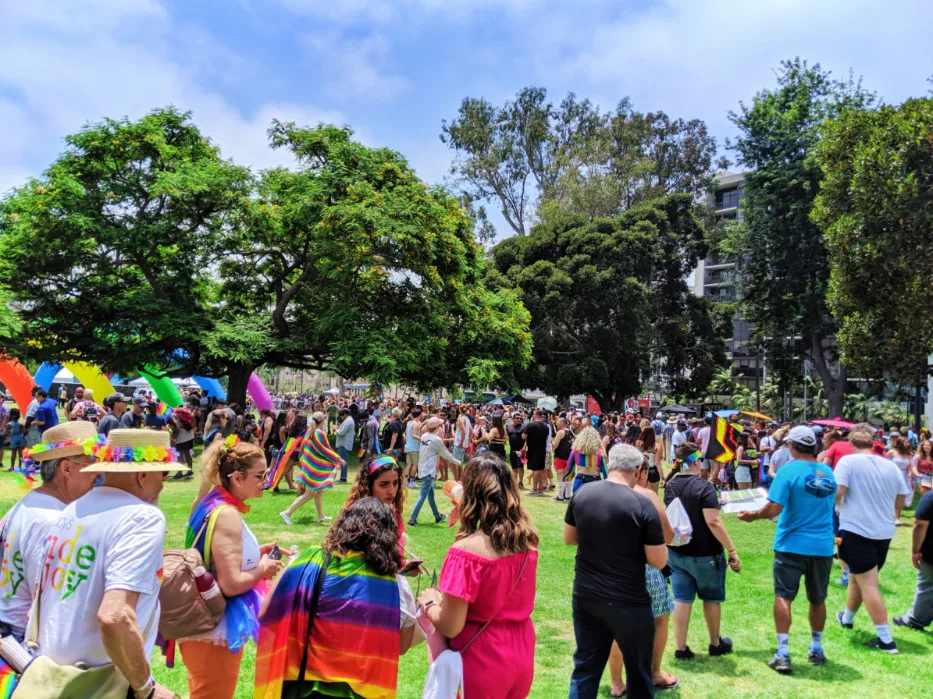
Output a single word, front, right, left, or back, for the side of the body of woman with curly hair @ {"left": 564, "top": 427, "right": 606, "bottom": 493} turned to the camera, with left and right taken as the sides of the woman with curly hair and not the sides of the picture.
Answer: back

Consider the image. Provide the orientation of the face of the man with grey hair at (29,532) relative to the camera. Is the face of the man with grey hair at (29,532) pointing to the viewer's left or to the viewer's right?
to the viewer's right

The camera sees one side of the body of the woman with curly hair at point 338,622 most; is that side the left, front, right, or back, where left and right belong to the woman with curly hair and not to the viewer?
back

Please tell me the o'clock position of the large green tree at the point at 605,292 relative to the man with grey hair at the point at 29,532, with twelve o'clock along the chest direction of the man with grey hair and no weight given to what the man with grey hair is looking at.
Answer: The large green tree is roughly at 12 o'clock from the man with grey hair.

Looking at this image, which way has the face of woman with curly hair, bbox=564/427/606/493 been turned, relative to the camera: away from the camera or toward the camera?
away from the camera

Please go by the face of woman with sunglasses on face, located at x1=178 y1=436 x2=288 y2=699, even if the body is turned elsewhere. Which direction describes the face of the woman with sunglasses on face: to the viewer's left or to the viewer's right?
to the viewer's right

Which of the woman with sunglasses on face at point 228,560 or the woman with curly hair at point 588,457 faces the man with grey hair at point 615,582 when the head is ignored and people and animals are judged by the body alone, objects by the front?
the woman with sunglasses on face

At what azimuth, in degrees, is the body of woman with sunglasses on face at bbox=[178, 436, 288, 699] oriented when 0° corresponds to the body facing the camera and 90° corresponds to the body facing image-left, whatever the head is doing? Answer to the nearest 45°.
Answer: approximately 270°

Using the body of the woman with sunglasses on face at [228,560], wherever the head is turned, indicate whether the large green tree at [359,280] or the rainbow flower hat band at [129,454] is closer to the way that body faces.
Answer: the large green tree

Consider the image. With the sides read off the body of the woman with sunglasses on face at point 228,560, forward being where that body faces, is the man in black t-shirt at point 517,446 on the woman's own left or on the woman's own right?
on the woman's own left

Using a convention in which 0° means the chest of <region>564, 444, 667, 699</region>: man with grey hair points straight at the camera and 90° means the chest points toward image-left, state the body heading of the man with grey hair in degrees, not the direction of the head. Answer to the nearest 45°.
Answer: approximately 180°

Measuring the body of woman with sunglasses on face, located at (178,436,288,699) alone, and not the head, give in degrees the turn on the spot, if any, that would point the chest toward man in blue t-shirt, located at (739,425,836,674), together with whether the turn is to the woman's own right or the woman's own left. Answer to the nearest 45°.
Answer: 0° — they already face them
